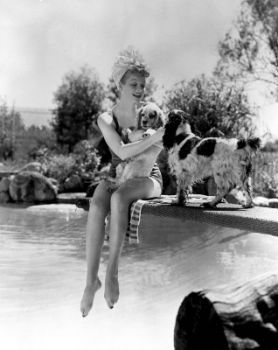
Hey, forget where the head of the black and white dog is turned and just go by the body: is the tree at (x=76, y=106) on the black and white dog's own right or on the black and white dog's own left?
on the black and white dog's own right

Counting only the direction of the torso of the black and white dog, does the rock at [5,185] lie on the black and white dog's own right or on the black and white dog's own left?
on the black and white dog's own right

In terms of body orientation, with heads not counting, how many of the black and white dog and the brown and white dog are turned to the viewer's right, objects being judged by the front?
0

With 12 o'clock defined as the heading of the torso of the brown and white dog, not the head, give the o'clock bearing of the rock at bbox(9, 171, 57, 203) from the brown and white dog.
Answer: The rock is roughly at 4 o'clock from the brown and white dog.

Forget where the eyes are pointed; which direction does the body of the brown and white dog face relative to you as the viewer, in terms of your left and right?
facing the viewer and to the left of the viewer

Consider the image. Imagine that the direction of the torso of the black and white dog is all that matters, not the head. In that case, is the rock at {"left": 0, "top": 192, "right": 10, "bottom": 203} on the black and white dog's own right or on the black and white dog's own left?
on the black and white dog's own right

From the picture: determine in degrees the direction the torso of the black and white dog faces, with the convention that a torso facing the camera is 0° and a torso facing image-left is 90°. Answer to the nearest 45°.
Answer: approximately 90°

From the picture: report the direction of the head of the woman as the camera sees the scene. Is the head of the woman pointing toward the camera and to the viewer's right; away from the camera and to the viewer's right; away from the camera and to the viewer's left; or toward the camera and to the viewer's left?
toward the camera and to the viewer's right

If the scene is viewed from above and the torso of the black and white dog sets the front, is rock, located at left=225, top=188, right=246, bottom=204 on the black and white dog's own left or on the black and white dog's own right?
on the black and white dog's own right
